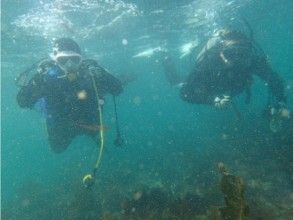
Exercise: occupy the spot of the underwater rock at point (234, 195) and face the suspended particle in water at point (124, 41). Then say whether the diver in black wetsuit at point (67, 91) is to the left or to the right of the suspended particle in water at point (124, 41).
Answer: left

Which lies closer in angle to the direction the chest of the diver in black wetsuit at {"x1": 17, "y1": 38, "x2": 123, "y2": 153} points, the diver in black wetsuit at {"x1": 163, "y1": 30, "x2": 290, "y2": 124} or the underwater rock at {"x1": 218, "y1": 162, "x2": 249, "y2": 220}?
the underwater rock

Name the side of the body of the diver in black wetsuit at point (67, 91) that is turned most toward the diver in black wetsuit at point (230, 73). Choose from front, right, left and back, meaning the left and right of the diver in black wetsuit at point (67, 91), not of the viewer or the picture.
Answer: left

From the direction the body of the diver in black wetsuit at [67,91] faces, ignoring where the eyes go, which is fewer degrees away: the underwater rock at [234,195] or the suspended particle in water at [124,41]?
the underwater rock

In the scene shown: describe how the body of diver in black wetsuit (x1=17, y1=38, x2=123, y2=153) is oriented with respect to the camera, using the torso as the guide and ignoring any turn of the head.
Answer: toward the camera

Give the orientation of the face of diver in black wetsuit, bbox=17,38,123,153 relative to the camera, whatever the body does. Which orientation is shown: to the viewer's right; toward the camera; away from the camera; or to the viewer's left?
toward the camera
